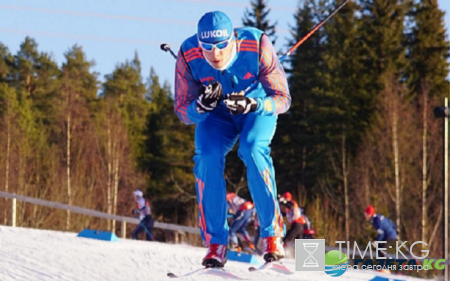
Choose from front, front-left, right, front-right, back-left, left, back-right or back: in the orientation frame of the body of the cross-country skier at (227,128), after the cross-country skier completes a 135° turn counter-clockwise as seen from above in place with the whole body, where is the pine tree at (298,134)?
front-left

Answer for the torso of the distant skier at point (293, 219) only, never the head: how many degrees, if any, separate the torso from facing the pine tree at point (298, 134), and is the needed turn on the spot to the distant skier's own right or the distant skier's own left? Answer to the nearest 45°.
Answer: approximately 135° to the distant skier's own right

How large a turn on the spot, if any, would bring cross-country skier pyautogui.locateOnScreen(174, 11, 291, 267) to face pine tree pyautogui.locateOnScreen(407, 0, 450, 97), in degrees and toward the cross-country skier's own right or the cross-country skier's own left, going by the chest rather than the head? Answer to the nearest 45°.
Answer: approximately 180°

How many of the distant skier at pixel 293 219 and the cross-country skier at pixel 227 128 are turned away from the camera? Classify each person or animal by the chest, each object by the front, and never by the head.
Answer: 0

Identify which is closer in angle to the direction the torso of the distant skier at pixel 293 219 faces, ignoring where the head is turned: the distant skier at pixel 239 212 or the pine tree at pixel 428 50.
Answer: the distant skier

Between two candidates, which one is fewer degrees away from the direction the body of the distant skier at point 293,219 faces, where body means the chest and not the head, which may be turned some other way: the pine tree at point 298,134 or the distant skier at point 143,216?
the distant skier

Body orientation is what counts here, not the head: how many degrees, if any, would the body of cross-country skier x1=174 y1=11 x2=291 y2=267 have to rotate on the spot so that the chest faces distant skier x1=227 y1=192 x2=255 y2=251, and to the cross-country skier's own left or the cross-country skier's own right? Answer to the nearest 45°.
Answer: approximately 180°

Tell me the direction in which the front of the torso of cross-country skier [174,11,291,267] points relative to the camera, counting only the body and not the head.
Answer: toward the camera

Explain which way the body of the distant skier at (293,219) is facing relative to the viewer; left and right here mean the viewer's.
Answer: facing the viewer and to the left of the viewer
